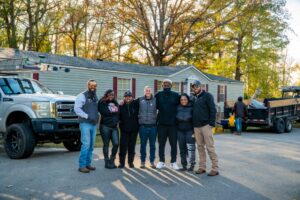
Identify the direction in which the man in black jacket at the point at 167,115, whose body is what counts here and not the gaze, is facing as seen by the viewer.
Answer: toward the camera

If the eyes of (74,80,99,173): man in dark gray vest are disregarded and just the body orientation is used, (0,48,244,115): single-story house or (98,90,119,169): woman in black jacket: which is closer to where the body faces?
the woman in black jacket

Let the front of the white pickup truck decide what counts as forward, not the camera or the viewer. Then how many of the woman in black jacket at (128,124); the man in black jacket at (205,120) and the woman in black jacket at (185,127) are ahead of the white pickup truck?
3

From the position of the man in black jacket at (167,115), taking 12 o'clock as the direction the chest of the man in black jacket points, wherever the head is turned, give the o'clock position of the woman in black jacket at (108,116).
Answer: The woman in black jacket is roughly at 3 o'clock from the man in black jacket.

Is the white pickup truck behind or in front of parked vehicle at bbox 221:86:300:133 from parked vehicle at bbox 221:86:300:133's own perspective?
behind

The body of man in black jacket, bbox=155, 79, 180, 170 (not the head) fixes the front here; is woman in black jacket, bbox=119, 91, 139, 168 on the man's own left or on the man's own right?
on the man's own right

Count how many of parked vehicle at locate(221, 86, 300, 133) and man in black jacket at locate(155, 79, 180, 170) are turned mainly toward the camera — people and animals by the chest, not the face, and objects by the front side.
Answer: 1

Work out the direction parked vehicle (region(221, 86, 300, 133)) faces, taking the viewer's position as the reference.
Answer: facing away from the viewer and to the right of the viewer

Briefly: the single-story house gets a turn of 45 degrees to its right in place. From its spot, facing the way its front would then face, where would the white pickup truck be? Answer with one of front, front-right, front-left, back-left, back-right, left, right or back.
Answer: front

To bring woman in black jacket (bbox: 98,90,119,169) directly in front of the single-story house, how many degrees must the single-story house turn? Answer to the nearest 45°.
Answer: approximately 45° to its right

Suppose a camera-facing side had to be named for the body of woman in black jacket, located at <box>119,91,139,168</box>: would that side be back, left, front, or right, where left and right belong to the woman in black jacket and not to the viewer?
front

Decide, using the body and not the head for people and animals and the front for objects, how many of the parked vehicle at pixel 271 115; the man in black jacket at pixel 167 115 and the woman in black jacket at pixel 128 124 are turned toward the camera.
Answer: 2

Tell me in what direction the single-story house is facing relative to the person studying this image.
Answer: facing the viewer and to the right of the viewer

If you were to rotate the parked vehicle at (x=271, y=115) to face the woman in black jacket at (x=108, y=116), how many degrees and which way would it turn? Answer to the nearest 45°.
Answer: approximately 135° to its right

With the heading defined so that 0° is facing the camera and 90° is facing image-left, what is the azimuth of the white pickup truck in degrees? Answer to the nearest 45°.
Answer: approximately 315°

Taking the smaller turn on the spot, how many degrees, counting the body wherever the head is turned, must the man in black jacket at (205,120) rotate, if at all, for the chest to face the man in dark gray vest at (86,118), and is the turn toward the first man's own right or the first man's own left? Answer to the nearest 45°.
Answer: approximately 45° to the first man's own right
